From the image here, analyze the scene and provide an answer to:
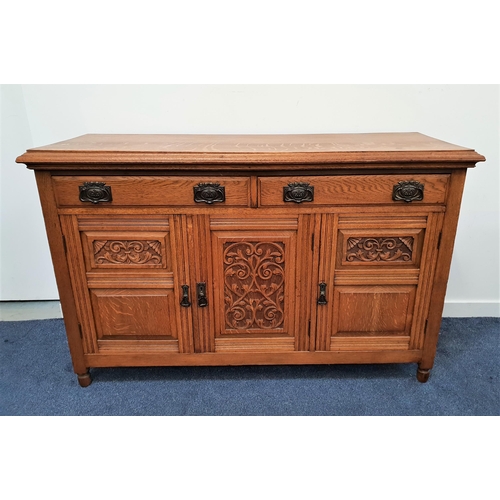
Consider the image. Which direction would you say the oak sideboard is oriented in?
toward the camera
